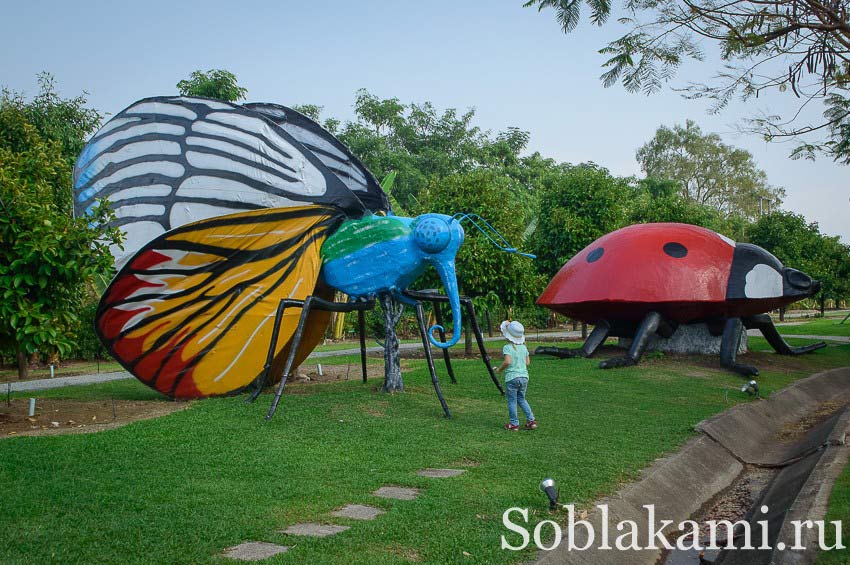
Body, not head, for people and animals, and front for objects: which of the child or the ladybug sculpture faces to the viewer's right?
the ladybug sculpture

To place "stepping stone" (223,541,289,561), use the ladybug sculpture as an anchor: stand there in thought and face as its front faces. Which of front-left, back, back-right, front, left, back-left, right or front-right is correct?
right

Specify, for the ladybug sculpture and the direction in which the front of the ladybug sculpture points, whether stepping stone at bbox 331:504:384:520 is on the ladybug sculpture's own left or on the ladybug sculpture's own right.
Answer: on the ladybug sculpture's own right

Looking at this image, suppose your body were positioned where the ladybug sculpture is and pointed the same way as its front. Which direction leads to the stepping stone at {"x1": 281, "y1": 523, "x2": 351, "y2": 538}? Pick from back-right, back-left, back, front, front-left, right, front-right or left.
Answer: right

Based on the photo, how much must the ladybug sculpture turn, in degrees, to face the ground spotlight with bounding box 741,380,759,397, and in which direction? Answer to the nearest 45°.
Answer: approximately 90° to its right

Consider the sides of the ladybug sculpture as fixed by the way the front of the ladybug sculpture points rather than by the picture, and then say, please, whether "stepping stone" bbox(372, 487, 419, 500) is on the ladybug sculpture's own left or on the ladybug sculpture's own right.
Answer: on the ladybug sculpture's own right

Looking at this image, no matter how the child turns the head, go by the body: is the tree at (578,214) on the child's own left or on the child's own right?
on the child's own right

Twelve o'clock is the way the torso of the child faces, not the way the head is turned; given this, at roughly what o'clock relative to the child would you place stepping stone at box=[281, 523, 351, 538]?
The stepping stone is roughly at 8 o'clock from the child.

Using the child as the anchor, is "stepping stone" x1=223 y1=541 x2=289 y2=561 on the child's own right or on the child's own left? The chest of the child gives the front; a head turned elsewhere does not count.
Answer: on the child's own left

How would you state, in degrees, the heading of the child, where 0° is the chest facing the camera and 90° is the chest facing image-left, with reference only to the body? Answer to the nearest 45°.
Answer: approximately 135°

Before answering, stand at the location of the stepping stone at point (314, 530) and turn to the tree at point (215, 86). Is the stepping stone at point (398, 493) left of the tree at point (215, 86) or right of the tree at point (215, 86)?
right

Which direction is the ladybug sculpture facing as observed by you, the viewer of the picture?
facing to the right of the viewer

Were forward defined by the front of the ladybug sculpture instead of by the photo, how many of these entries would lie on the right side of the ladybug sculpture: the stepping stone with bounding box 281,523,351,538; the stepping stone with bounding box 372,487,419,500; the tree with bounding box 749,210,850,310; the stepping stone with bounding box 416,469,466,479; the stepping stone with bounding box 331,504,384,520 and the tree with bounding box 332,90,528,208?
4

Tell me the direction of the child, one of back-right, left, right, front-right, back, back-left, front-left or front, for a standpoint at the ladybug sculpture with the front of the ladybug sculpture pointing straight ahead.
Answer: right

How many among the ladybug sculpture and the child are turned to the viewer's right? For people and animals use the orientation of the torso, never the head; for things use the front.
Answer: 1
